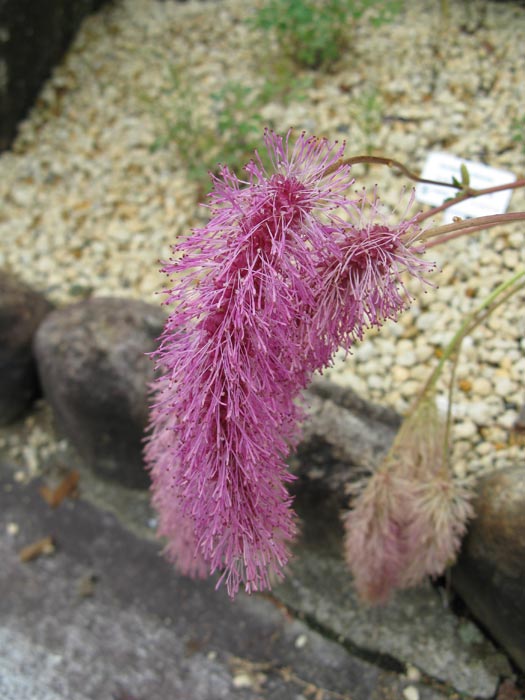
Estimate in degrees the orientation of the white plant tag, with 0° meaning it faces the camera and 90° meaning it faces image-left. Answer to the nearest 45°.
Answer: approximately 0°
